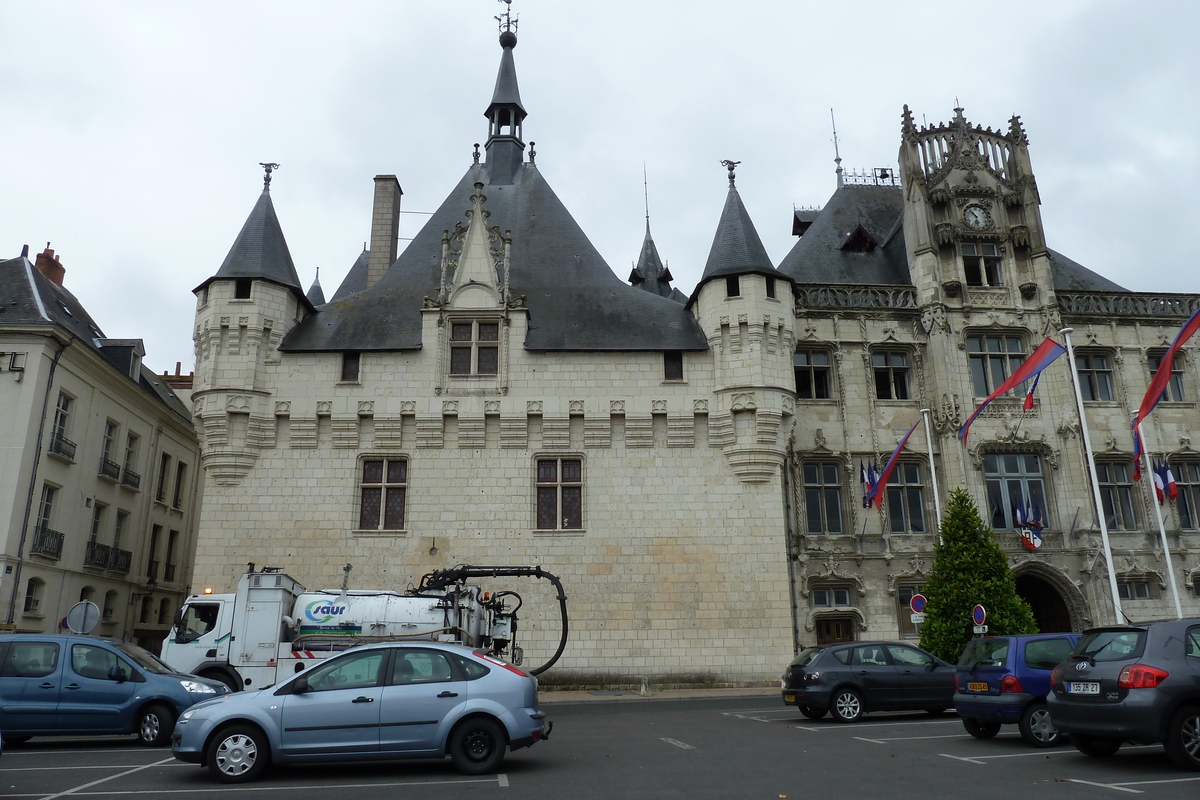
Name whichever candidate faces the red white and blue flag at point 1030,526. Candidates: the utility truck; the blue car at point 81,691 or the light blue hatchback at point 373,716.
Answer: the blue car

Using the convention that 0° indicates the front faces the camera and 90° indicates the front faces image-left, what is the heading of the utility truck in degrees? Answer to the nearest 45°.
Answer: approximately 90°

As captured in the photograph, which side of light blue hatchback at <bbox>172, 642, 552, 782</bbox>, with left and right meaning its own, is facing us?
left

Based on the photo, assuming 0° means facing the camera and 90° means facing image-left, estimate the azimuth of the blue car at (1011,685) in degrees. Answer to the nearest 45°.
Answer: approximately 225°

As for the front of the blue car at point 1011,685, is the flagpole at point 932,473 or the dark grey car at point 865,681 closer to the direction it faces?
the flagpole

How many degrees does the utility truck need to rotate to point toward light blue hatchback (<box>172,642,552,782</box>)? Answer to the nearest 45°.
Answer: approximately 90° to its left

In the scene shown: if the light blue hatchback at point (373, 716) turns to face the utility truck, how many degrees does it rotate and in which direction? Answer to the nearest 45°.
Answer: approximately 90° to its right

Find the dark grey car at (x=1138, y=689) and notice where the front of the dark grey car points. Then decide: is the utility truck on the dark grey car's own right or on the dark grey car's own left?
on the dark grey car's own left

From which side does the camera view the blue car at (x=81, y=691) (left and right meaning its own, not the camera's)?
right

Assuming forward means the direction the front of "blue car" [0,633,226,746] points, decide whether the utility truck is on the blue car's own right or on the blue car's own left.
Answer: on the blue car's own left

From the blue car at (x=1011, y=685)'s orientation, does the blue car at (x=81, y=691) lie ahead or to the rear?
to the rear

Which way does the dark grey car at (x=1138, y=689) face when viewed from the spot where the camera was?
facing away from the viewer and to the right of the viewer
